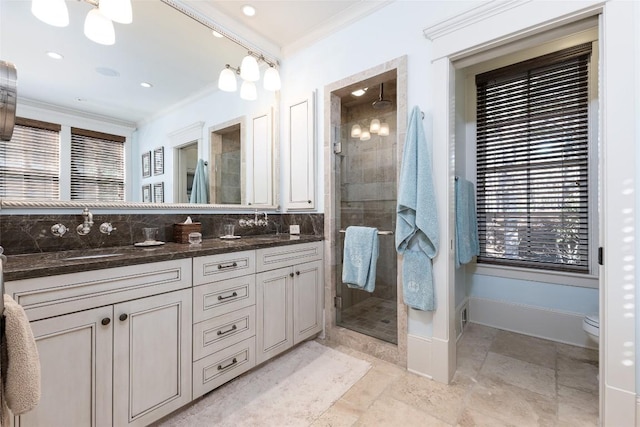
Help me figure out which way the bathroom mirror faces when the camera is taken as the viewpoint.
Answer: facing the viewer and to the right of the viewer

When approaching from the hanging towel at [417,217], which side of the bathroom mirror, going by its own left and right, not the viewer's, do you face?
front

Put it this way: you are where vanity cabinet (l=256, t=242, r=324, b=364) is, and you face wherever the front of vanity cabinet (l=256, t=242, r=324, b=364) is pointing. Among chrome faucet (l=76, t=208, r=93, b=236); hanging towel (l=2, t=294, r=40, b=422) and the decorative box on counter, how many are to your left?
0

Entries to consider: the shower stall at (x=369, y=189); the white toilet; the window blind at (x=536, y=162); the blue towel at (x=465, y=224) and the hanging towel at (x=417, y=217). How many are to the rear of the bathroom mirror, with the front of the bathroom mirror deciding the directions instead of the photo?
0

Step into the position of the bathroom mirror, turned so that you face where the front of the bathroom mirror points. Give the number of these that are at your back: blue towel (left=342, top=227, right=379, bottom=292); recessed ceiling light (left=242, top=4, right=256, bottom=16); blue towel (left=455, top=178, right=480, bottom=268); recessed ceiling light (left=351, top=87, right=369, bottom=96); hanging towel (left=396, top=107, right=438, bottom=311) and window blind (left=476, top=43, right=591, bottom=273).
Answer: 0

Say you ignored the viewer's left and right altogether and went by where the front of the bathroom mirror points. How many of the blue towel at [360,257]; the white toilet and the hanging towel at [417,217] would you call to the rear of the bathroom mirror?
0

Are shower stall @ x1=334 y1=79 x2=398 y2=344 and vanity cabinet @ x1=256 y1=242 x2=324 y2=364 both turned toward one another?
no

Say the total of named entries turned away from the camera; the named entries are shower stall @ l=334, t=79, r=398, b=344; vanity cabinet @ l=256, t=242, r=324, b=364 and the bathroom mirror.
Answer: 0

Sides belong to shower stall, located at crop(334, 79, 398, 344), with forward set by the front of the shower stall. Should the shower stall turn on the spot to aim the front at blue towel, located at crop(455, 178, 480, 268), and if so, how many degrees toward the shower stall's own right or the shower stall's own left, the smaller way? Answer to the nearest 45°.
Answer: approximately 135° to the shower stall's own left

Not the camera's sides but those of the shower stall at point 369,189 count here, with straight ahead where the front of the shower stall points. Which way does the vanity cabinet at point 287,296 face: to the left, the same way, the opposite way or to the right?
to the left

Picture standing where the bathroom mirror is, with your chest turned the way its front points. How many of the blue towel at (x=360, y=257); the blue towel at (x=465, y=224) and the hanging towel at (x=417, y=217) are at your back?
0

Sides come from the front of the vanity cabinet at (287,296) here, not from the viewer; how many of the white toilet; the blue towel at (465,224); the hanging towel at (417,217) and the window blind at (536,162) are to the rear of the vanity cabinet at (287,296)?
0

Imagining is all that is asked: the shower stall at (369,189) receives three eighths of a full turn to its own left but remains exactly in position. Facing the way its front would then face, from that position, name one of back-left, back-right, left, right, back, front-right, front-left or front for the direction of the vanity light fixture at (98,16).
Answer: back-right

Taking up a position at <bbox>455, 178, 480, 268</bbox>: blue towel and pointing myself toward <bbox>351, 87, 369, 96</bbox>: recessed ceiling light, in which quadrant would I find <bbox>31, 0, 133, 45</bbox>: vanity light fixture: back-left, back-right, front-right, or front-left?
front-left

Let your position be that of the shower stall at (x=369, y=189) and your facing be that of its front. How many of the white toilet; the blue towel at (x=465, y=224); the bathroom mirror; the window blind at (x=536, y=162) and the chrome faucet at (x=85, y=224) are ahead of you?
2

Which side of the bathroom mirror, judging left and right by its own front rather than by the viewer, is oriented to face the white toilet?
front

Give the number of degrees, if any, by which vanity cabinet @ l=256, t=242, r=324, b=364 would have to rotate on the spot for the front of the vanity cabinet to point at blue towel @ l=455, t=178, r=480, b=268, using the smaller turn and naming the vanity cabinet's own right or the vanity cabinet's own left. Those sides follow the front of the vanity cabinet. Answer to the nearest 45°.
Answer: approximately 45° to the vanity cabinet's own left
